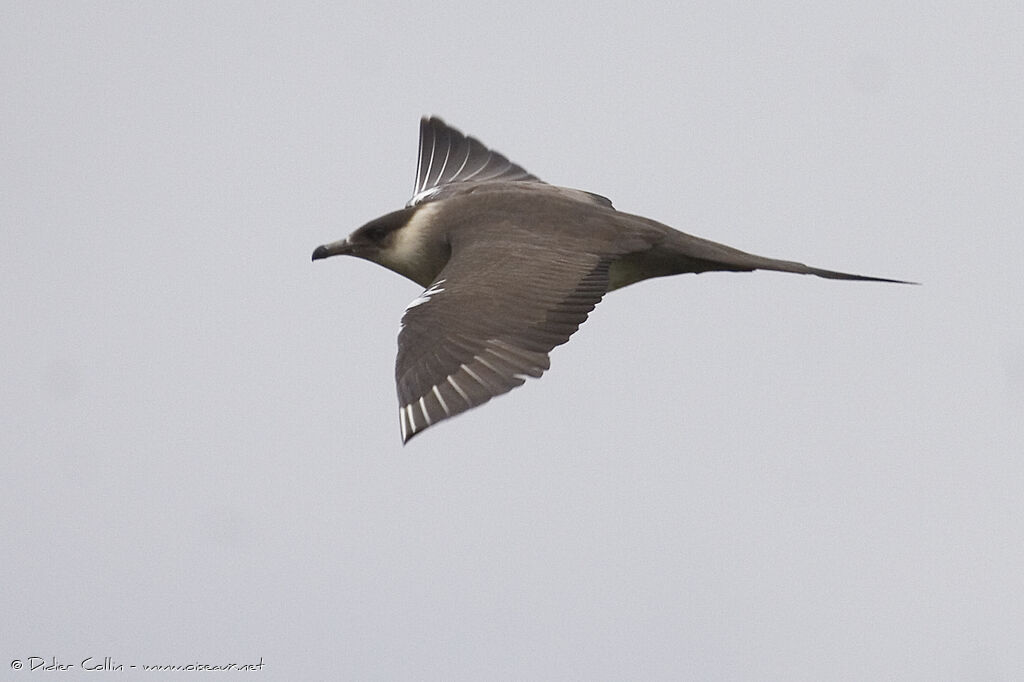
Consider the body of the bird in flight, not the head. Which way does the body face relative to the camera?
to the viewer's left
